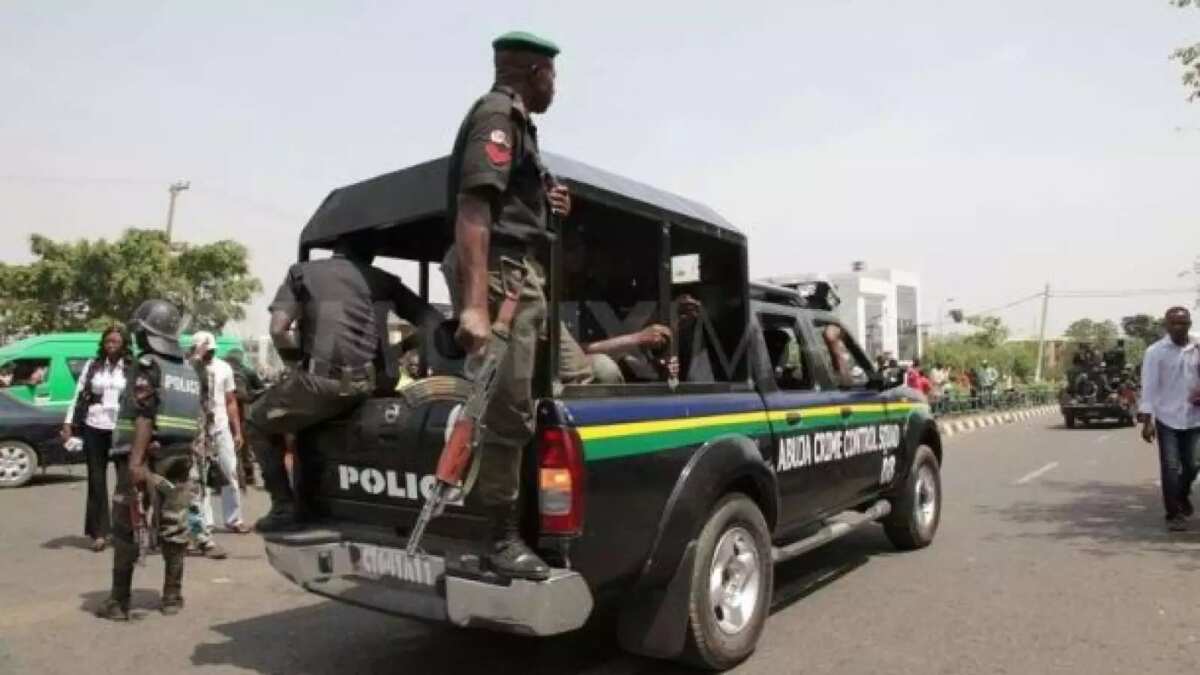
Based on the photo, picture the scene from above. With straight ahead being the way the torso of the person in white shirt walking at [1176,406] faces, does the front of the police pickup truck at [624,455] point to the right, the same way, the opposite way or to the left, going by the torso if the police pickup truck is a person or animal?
the opposite way

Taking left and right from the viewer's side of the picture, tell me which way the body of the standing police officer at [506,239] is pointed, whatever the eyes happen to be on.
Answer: facing to the right of the viewer

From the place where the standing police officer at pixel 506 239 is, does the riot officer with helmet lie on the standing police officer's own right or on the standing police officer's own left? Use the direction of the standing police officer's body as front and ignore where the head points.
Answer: on the standing police officer's own left

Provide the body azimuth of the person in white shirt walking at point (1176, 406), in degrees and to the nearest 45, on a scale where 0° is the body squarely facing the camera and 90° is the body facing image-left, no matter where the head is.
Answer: approximately 0°

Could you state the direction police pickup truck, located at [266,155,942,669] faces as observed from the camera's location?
facing away from the viewer and to the right of the viewer

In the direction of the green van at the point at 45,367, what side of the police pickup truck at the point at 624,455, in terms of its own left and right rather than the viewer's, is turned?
left

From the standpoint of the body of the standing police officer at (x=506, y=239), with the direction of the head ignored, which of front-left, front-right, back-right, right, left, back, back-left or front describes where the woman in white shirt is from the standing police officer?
back-left

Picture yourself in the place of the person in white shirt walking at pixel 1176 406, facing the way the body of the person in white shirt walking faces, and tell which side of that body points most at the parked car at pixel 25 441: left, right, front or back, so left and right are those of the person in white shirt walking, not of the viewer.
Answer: right
